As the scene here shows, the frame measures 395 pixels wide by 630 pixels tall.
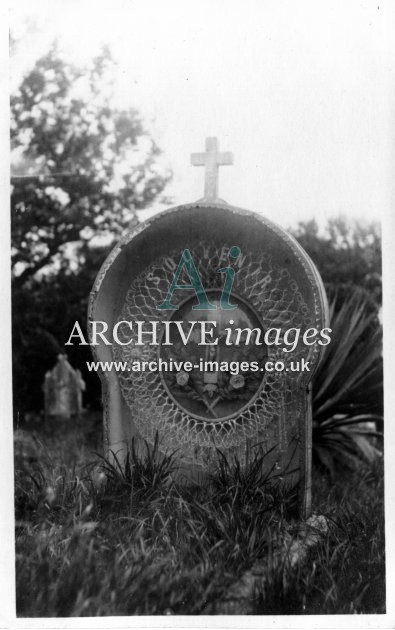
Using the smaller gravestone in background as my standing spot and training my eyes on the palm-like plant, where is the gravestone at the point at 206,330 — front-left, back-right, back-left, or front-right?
front-right

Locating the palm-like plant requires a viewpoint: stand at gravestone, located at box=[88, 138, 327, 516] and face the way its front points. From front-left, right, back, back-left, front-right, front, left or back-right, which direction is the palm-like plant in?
back-left

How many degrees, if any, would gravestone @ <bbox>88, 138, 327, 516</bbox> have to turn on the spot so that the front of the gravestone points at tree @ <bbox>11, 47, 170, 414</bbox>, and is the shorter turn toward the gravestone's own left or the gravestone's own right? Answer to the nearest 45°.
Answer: approximately 135° to the gravestone's own right

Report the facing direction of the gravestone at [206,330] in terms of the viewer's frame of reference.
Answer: facing the viewer

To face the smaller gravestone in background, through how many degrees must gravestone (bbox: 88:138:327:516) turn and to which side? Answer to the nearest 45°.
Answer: approximately 135° to its right
